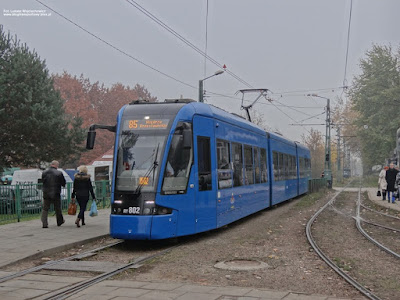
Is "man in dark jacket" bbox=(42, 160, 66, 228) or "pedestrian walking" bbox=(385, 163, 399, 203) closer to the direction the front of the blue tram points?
the man in dark jacket

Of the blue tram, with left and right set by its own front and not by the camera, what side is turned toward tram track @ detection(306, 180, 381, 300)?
left

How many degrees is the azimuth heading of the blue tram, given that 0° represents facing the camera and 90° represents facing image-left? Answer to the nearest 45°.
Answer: approximately 45°

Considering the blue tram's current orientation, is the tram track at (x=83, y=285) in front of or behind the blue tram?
in front

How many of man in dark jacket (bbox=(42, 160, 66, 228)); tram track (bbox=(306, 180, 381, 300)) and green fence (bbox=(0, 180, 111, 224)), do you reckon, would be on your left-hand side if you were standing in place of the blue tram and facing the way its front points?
1

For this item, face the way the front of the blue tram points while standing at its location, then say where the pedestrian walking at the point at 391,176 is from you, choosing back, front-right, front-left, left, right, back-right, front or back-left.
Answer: back

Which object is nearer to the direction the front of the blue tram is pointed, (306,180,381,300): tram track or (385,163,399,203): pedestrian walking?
the tram track
